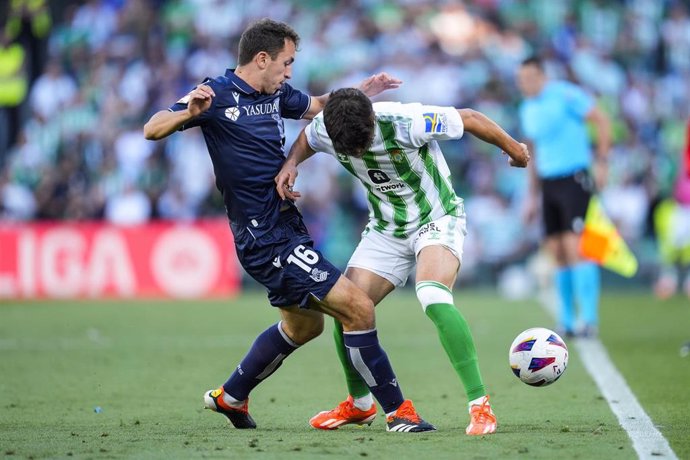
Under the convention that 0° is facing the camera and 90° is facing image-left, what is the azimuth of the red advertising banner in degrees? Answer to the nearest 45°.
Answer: approximately 0°

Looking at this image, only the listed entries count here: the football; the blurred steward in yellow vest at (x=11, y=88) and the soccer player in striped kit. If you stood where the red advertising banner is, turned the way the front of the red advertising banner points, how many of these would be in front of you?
2

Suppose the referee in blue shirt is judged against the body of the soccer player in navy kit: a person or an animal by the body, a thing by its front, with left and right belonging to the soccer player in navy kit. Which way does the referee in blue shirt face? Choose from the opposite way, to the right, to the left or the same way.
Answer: to the right

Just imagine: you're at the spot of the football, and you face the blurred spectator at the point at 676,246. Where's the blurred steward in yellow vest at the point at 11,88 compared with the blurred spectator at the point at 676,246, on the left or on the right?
left

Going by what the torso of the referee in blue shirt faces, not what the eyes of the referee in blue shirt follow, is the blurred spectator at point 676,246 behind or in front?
behind

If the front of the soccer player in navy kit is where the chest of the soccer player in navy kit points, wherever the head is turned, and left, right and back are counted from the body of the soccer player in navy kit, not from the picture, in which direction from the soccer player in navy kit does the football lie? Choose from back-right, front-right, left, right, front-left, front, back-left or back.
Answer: front-left

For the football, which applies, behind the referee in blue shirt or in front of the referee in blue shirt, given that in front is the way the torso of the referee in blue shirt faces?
in front

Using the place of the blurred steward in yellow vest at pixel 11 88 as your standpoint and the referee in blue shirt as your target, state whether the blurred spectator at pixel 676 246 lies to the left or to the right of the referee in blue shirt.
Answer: left

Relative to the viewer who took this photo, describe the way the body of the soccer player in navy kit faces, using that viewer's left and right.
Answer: facing the viewer and to the right of the viewer

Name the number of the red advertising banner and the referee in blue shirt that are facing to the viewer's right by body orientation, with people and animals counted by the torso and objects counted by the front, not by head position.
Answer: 0

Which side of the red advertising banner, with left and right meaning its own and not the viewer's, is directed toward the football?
front

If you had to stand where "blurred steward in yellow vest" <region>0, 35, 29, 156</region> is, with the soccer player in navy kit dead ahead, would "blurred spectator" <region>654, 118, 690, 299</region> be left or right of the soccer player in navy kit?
left

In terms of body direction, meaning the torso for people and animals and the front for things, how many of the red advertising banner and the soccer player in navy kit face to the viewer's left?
0

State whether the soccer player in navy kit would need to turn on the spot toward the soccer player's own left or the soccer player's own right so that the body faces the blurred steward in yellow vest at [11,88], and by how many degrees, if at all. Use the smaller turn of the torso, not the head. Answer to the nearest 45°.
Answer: approximately 135° to the soccer player's own left

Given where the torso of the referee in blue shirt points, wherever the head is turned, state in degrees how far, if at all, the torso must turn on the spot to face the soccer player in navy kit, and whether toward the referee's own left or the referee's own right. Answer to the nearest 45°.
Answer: approximately 45° to the referee's own left

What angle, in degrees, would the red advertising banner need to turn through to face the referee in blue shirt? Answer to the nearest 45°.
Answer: approximately 45° to its left
